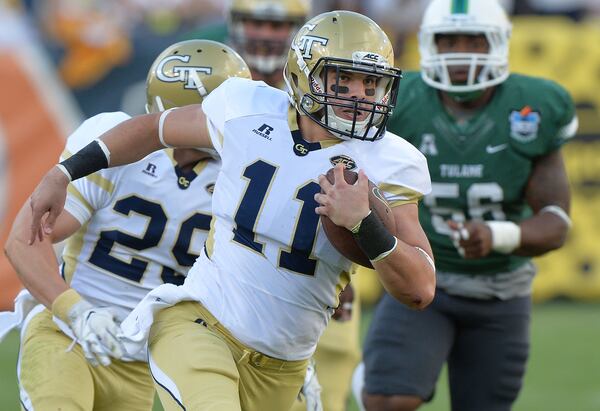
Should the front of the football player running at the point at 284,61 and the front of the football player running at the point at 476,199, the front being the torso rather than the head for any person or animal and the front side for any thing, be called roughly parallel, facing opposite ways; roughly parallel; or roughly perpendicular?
roughly parallel

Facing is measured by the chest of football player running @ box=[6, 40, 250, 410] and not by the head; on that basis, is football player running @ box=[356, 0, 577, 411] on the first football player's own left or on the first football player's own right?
on the first football player's own left

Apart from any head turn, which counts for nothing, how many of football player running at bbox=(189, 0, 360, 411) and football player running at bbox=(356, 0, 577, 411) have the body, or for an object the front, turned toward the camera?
2

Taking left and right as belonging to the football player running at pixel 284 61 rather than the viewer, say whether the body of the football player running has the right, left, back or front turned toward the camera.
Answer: front

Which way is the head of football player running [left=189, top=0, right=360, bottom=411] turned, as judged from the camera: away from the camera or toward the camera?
toward the camera

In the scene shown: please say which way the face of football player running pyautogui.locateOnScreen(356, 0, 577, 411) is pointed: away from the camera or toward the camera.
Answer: toward the camera

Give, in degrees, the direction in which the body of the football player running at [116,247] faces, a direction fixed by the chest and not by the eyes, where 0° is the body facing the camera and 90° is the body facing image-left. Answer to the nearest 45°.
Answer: approximately 315°

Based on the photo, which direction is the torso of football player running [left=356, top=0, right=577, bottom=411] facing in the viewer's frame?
toward the camera

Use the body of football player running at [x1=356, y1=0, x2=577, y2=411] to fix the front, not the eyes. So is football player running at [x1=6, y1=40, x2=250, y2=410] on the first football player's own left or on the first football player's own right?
on the first football player's own right

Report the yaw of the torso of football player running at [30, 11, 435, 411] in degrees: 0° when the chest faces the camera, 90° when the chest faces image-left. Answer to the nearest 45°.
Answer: approximately 315°
